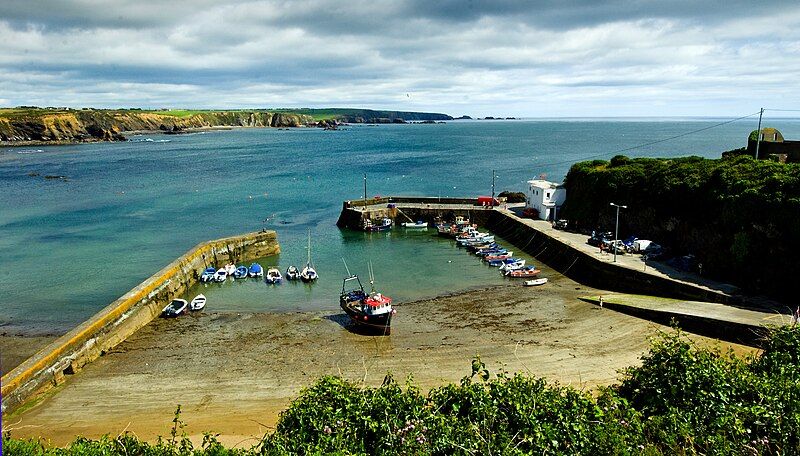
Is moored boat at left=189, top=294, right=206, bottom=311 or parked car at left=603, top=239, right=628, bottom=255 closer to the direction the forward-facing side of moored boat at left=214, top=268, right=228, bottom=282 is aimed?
the moored boat

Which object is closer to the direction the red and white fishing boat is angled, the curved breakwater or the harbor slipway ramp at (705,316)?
the curved breakwater
